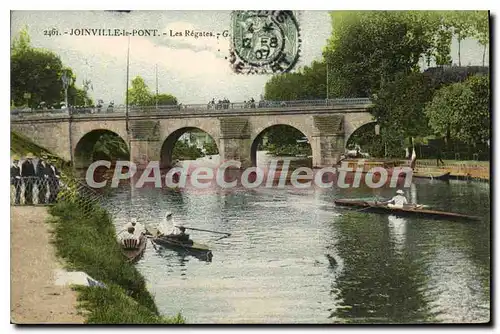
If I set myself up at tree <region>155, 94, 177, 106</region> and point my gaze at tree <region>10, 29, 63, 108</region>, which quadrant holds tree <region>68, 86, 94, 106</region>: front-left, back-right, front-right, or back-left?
front-right
